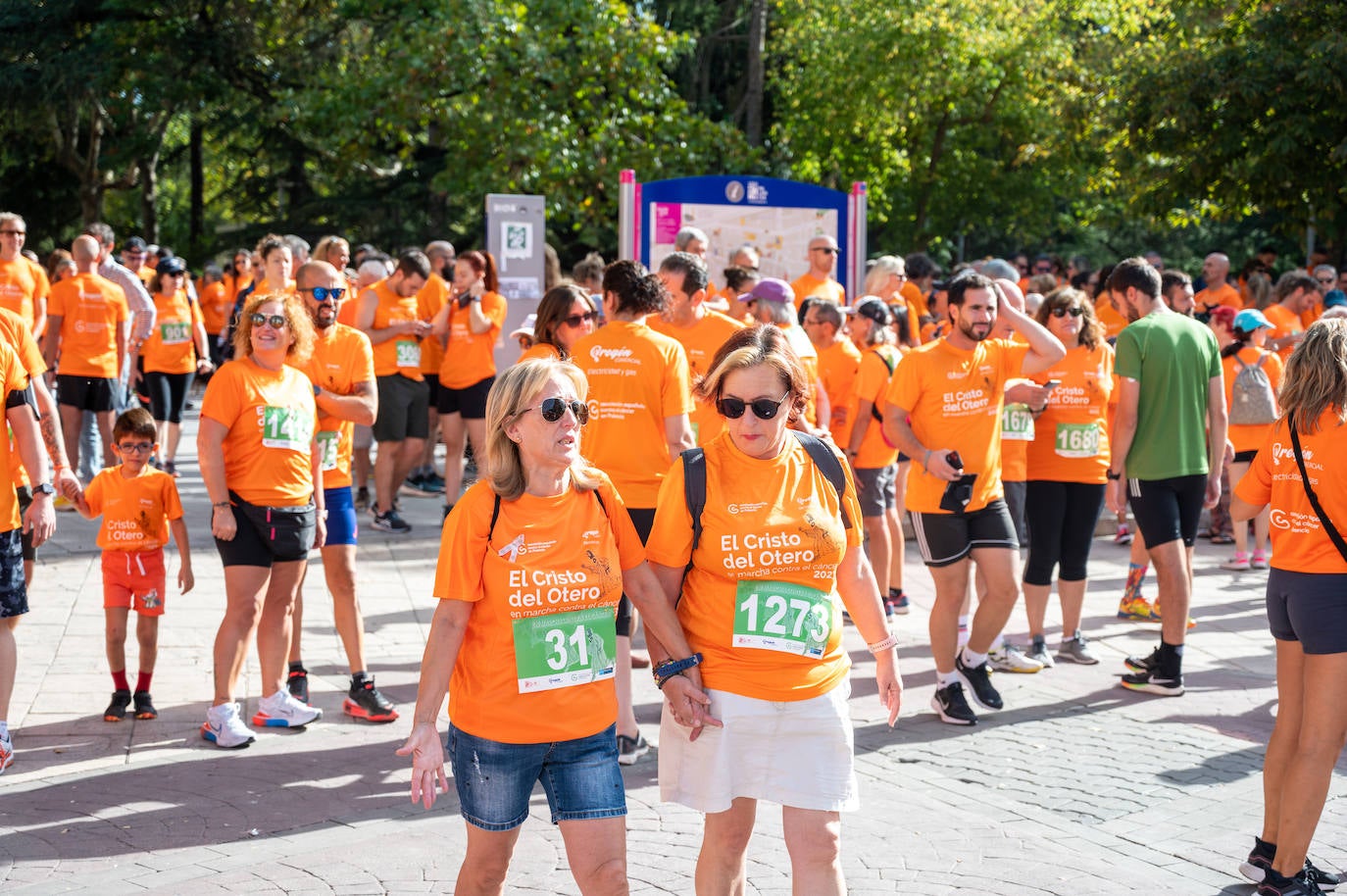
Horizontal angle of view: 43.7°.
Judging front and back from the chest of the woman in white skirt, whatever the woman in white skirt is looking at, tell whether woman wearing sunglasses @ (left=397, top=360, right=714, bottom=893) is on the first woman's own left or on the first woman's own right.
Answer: on the first woman's own right

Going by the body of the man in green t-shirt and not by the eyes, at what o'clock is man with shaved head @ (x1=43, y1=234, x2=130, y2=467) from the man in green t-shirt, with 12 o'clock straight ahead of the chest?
The man with shaved head is roughly at 11 o'clock from the man in green t-shirt.

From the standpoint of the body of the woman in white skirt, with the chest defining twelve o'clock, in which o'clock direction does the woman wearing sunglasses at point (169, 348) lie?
The woman wearing sunglasses is roughly at 5 o'clock from the woman in white skirt.

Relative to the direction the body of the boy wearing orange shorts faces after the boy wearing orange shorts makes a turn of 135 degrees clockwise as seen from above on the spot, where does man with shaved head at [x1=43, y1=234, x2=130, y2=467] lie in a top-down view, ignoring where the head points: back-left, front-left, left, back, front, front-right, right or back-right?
front-right

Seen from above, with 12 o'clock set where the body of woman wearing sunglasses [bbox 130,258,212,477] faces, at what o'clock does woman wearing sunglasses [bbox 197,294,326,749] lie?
woman wearing sunglasses [bbox 197,294,326,749] is roughly at 12 o'clock from woman wearing sunglasses [bbox 130,258,212,477].

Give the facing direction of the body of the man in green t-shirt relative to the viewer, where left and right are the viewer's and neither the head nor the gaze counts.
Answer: facing away from the viewer and to the left of the viewer

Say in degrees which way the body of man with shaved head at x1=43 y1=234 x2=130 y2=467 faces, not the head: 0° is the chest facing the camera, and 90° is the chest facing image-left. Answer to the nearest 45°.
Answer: approximately 180°

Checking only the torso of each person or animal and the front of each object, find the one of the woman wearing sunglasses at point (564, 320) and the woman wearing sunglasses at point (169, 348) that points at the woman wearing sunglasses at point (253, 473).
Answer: the woman wearing sunglasses at point (169, 348)

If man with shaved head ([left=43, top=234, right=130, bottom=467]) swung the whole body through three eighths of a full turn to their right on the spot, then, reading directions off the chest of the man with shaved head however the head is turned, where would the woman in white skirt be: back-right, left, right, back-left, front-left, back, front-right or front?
front-right

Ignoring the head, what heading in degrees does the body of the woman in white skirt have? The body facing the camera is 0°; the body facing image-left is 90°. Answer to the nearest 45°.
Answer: approximately 0°

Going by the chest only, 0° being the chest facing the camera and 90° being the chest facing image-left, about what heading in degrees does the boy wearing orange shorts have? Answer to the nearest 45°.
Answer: approximately 0°

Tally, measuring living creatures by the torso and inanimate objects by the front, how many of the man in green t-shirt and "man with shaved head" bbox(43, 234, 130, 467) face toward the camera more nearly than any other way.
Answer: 0

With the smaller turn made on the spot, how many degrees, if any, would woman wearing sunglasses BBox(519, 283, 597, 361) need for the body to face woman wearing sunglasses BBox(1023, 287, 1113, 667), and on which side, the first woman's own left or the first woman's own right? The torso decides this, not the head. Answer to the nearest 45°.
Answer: approximately 90° to the first woman's own left

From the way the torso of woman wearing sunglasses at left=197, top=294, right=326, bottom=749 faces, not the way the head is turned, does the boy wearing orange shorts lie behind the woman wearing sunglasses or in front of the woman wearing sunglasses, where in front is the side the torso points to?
behind
